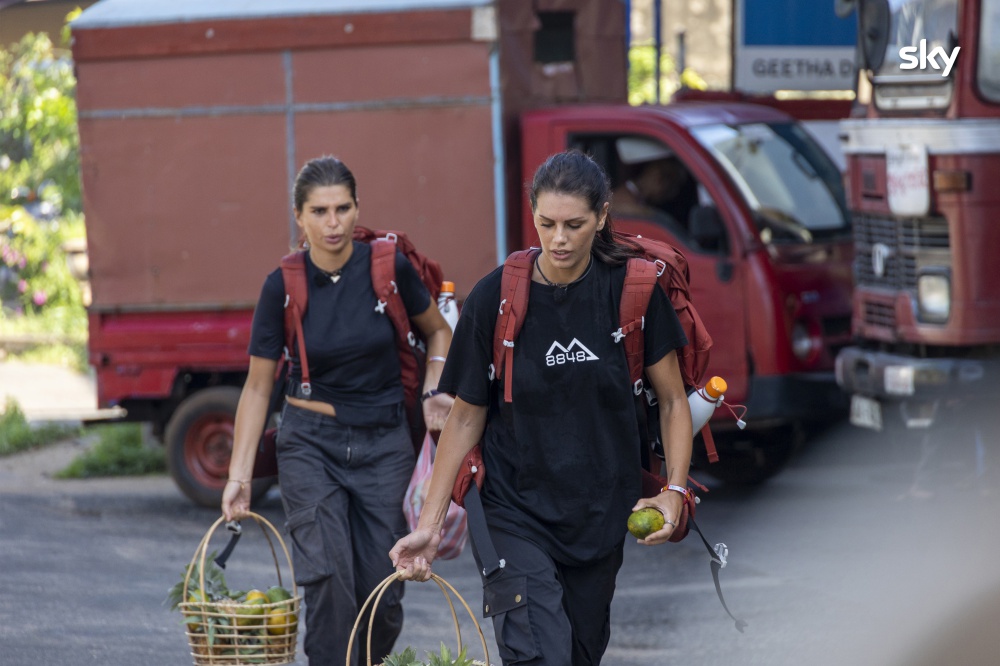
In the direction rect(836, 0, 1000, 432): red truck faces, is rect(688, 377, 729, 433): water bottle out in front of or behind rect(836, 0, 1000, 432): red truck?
in front

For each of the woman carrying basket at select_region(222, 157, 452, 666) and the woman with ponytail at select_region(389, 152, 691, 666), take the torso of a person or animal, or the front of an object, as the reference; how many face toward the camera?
2

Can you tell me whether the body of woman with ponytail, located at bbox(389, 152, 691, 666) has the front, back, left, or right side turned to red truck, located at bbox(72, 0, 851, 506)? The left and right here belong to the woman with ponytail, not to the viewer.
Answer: back

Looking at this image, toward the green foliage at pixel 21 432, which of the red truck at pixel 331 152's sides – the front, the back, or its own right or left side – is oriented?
back

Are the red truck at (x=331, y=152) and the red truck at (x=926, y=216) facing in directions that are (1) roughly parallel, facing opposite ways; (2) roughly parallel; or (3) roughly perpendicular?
roughly perpendicular

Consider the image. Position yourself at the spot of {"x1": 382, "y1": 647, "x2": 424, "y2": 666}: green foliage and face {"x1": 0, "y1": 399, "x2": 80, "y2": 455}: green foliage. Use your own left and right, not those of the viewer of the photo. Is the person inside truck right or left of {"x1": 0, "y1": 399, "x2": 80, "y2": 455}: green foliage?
right

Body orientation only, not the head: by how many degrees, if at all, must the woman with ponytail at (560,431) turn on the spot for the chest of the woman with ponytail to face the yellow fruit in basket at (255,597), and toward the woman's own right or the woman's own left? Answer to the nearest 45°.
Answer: approximately 135° to the woman's own right

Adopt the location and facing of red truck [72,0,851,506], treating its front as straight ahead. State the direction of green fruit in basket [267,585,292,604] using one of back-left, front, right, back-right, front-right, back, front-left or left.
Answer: front-right

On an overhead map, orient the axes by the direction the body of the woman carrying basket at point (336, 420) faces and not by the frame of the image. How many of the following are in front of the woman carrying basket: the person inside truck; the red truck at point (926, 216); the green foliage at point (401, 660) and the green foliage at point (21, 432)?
1

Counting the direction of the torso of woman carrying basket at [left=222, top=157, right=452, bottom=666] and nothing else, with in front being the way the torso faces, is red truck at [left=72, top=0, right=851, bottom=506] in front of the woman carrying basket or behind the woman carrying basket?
behind

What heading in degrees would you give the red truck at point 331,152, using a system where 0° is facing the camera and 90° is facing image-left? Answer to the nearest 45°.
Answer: approximately 315°

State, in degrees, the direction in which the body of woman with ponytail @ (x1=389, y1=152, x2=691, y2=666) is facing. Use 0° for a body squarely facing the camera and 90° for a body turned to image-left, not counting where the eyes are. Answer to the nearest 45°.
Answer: approximately 0°
